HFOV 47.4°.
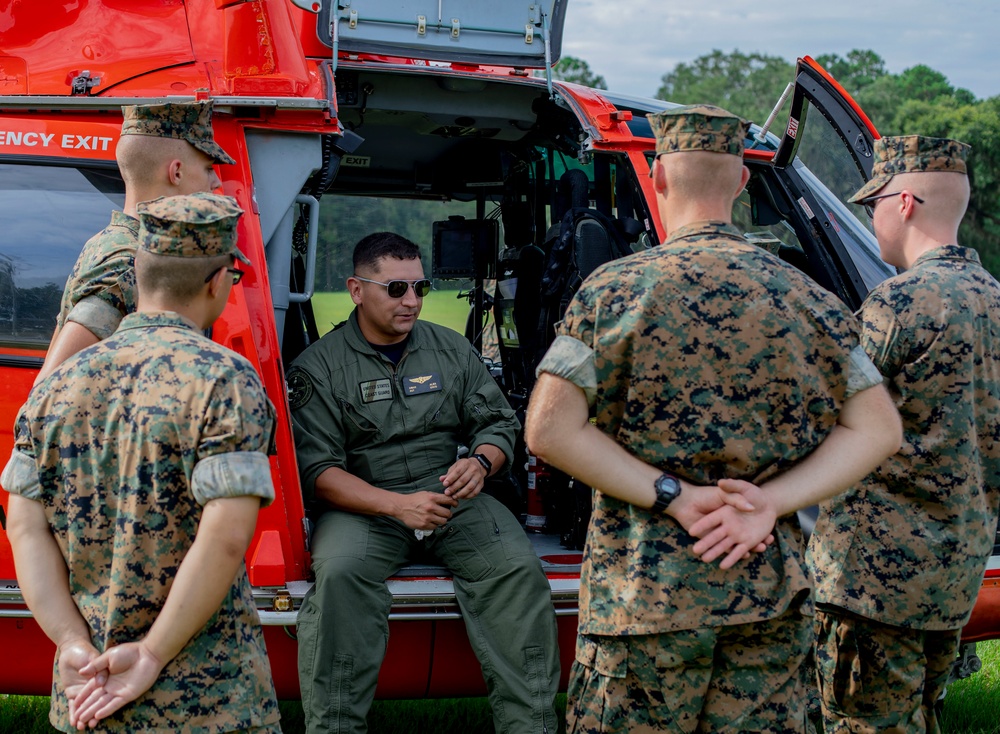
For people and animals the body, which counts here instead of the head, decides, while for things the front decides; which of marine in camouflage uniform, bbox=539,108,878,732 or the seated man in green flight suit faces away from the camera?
the marine in camouflage uniform

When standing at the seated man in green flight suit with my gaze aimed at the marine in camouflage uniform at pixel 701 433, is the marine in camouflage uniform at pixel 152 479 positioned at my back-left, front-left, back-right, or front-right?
front-right

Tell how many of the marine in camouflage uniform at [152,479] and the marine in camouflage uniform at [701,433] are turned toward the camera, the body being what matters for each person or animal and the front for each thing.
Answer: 0

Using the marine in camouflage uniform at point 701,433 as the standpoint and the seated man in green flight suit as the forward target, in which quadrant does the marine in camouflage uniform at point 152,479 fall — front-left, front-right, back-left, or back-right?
front-left

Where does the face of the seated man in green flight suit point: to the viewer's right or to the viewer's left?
to the viewer's right

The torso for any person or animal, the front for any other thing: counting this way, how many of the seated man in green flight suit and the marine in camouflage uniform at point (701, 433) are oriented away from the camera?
1

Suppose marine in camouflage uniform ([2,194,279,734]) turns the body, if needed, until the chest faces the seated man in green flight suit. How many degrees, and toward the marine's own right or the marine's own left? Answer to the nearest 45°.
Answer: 0° — they already face them

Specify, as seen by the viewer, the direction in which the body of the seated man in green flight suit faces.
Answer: toward the camera

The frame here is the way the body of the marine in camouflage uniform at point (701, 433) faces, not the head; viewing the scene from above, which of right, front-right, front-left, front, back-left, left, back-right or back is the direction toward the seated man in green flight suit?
front-left

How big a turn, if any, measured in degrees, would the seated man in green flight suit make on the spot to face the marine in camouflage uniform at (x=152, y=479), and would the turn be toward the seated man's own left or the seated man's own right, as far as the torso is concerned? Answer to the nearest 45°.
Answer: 0° — they already face them

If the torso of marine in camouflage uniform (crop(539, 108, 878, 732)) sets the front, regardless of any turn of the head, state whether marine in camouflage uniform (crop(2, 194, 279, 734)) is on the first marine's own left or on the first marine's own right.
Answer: on the first marine's own left

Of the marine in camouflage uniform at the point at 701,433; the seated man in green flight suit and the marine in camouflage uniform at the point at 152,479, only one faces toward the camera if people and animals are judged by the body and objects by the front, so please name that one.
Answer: the seated man in green flight suit

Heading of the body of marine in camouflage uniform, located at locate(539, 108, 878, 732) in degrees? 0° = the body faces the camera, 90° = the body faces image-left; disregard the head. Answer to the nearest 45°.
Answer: approximately 180°

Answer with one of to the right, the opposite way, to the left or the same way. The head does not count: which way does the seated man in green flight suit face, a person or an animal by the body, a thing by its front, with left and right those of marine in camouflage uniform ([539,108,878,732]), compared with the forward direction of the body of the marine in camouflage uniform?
the opposite way

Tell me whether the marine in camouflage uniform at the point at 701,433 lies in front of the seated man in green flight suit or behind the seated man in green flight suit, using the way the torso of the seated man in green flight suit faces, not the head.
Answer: in front

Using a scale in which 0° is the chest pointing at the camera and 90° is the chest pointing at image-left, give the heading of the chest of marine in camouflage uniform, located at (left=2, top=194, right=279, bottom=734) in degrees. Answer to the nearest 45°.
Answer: approximately 225°

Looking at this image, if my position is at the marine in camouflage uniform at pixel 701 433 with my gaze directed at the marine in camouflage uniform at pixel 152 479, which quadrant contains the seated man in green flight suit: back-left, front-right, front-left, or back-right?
front-right
